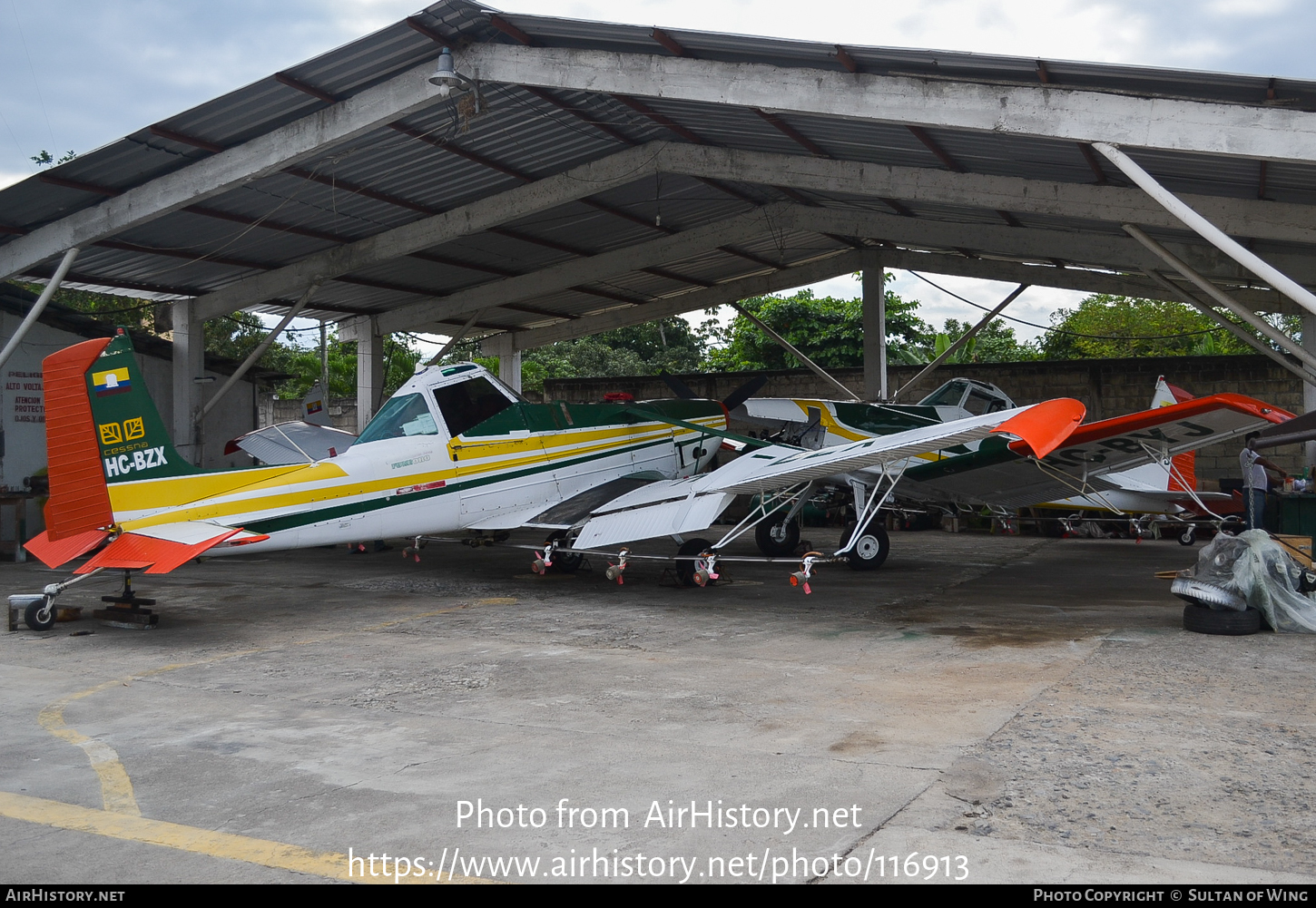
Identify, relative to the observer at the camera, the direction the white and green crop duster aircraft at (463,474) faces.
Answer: facing away from the viewer and to the right of the viewer

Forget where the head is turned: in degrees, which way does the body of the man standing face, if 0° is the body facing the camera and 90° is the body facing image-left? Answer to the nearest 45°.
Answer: approximately 270°

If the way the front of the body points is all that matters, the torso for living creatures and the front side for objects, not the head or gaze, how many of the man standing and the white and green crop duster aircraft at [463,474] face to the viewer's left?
0

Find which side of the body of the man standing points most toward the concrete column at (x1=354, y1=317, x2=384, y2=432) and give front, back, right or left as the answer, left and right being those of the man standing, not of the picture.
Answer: back

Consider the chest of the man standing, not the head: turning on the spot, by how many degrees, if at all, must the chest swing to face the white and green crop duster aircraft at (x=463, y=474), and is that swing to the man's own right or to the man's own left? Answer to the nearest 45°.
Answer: approximately 135° to the man's own right

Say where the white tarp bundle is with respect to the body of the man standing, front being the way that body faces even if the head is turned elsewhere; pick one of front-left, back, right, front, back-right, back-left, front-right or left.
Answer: right

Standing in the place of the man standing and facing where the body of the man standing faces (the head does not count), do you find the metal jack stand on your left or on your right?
on your right

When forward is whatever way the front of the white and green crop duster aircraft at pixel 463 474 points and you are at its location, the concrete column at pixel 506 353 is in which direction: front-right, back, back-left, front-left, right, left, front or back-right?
front-left

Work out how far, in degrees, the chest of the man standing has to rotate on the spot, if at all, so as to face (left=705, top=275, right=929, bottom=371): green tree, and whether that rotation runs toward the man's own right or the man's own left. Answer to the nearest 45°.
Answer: approximately 135° to the man's own left

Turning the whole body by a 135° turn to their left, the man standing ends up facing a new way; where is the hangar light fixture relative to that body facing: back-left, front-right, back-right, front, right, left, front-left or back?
left
